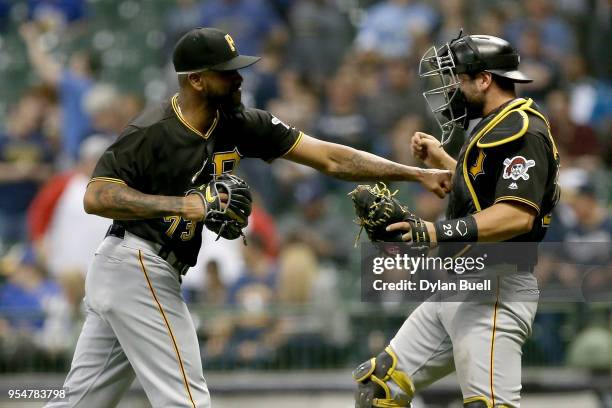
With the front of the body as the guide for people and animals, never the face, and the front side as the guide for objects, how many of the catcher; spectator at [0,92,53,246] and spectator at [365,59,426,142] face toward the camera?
2

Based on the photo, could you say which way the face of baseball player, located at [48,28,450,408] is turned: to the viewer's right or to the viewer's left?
to the viewer's right

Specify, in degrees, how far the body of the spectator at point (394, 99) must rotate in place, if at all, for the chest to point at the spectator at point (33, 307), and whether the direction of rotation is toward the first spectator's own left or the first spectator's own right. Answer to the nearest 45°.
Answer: approximately 45° to the first spectator's own right

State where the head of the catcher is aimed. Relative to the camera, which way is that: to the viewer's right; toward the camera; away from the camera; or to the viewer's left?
to the viewer's left

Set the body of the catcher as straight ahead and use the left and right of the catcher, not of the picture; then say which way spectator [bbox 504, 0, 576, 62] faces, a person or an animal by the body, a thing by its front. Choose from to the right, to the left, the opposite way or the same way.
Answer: to the left

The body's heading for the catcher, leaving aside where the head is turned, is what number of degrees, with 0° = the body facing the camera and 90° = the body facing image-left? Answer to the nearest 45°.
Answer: approximately 90°

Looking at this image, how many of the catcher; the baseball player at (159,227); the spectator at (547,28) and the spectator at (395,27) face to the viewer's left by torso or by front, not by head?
1

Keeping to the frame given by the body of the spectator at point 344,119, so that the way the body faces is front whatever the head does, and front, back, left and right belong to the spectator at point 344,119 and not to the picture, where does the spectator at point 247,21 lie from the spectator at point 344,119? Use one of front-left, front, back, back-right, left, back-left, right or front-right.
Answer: back-right

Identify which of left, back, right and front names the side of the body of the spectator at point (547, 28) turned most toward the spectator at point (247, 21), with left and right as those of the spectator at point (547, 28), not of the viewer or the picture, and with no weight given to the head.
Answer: right
